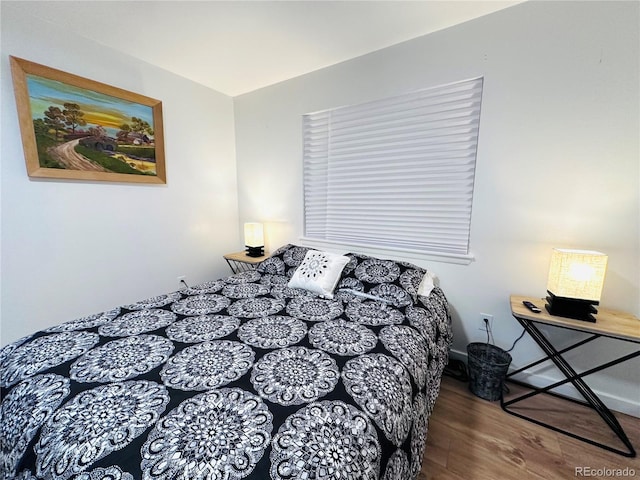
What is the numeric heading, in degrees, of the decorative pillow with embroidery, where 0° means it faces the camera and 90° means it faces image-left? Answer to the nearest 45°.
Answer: approximately 45°

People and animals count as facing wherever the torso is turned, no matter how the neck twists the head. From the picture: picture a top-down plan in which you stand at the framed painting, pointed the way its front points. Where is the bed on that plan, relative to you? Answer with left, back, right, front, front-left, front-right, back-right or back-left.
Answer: front-right

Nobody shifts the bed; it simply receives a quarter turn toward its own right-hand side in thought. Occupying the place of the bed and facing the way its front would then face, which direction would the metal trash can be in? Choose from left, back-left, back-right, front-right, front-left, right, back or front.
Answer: back-right

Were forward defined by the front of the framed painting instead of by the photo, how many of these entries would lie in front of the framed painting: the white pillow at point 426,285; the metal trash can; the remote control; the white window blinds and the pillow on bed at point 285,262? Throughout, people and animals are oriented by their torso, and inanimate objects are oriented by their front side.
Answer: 5

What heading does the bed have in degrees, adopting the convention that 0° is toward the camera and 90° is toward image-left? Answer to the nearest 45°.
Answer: approximately 45°

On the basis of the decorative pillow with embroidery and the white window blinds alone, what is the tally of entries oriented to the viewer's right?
0

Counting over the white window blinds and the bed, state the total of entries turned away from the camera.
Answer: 0

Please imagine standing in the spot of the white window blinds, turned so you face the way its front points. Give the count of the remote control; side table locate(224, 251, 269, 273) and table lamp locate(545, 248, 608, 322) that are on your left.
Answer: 2

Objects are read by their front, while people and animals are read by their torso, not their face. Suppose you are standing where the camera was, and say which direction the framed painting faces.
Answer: facing the viewer and to the right of the viewer

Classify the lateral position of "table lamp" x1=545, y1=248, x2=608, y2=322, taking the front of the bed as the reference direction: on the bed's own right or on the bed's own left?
on the bed's own left

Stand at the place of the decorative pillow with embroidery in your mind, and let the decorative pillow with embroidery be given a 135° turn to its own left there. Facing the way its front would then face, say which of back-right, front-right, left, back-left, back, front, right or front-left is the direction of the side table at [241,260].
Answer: back-left

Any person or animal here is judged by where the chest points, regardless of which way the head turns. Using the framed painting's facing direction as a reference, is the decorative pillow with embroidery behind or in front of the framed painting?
in front
